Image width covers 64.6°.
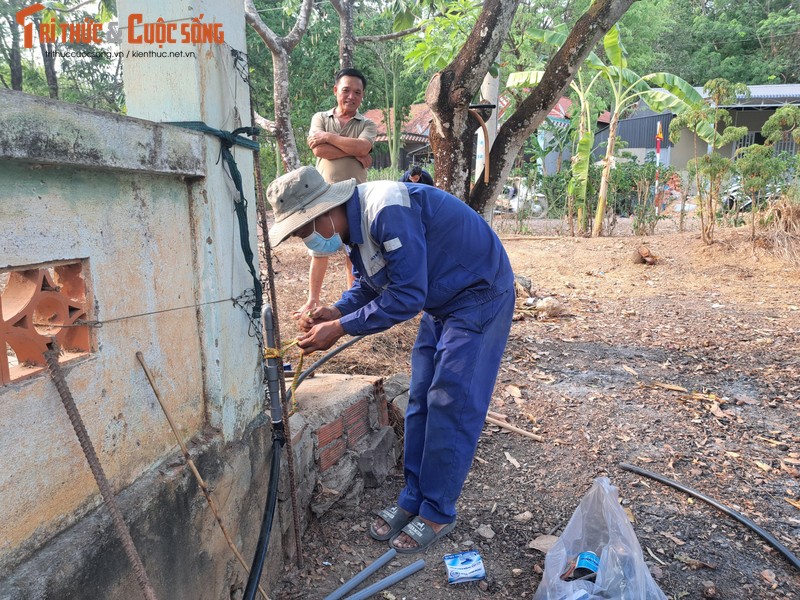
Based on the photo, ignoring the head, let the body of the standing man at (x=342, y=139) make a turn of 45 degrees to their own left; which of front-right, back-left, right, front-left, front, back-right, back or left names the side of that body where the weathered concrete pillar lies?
front-right

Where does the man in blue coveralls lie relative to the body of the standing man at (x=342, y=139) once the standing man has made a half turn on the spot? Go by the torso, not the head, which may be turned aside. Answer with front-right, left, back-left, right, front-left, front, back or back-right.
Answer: back

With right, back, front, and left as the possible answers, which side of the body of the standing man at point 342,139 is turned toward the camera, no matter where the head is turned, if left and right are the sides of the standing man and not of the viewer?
front

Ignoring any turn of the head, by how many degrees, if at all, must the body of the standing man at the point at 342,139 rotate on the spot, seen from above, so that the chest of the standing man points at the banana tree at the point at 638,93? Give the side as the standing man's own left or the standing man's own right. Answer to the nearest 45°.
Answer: approximately 135° to the standing man's own left

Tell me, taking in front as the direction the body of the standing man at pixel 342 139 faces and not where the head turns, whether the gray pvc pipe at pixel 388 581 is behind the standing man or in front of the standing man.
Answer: in front

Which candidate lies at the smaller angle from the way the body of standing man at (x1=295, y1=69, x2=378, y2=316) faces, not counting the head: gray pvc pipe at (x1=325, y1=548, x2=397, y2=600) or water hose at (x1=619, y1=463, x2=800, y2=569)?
the gray pvc pipe

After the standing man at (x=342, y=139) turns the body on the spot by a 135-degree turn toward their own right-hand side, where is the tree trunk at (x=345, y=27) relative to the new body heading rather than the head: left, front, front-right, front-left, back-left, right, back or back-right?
front-right

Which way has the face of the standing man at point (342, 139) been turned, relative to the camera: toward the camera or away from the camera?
toward the camera

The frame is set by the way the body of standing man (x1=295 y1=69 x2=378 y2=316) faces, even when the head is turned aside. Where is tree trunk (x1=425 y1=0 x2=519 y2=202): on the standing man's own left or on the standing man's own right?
on the standing man's own left

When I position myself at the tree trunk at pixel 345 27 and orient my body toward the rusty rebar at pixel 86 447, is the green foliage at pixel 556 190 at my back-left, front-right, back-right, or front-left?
back-left

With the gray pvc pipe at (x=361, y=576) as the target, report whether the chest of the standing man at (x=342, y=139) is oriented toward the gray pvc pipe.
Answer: yes

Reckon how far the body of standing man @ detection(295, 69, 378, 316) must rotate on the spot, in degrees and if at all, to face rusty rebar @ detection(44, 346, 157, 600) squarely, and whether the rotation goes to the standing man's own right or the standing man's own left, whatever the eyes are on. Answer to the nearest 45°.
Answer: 0° — they already face it

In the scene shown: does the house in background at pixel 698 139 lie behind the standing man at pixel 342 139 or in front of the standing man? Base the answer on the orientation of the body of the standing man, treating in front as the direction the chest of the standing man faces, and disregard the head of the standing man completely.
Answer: behind

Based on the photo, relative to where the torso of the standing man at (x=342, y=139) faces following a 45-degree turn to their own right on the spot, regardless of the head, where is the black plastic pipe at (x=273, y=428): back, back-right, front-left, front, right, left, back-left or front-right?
front-left

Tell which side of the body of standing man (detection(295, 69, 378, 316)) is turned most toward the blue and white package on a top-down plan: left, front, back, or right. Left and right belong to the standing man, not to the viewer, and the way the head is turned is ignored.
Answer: front

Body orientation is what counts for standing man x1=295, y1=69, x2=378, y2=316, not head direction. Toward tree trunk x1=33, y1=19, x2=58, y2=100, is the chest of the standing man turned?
no
